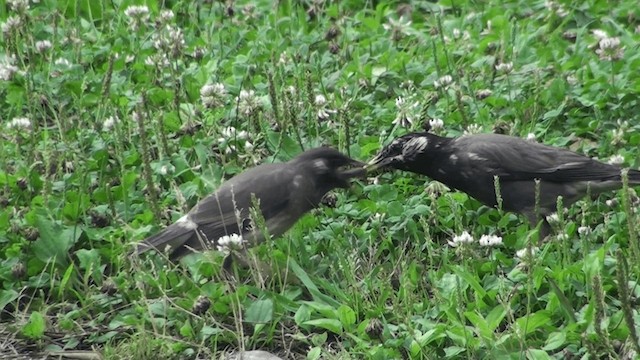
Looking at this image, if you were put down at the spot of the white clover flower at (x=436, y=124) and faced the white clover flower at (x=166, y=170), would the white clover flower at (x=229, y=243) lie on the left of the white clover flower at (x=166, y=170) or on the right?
left

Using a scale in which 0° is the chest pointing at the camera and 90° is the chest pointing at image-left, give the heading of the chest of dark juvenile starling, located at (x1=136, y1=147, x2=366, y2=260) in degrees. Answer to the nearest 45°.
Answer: approximately 270°

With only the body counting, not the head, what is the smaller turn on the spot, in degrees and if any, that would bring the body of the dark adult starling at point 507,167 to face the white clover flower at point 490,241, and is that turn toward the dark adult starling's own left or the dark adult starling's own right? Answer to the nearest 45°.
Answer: approximately 90° to the dark adult starling's own left

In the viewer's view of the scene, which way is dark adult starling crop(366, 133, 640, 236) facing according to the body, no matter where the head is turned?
to the viewer's left

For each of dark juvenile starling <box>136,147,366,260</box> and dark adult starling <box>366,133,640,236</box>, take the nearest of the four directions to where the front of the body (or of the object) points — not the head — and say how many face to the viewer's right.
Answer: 1

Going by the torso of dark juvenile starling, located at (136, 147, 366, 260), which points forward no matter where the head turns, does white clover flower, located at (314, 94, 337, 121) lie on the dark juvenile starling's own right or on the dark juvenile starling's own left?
on the dark juvenile starling's own left

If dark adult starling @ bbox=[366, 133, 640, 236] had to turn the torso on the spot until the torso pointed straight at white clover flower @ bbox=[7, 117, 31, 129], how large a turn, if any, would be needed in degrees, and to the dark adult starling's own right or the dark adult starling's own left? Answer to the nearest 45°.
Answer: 0° — it already faces it

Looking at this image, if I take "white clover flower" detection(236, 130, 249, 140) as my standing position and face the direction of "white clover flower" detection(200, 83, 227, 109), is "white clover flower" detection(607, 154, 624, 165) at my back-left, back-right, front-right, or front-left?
back-right

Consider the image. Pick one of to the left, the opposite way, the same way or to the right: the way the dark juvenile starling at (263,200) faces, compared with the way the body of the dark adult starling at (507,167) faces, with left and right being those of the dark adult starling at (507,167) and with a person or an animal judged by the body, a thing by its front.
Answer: the opposite way

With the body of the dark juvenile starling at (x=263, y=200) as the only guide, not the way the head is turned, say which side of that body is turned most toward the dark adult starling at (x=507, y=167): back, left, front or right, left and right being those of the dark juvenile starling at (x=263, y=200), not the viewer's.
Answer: front
